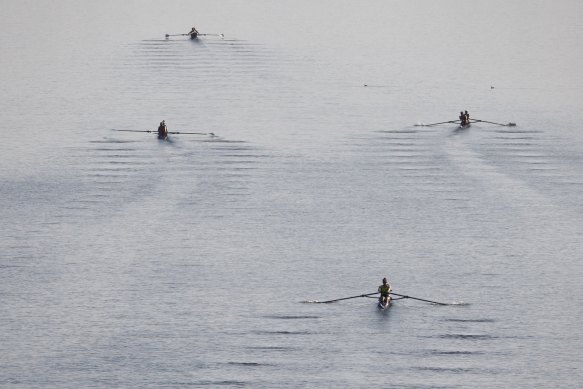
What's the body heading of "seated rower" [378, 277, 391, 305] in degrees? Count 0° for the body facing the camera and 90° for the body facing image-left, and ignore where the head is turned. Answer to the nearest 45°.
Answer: approximately 0°
